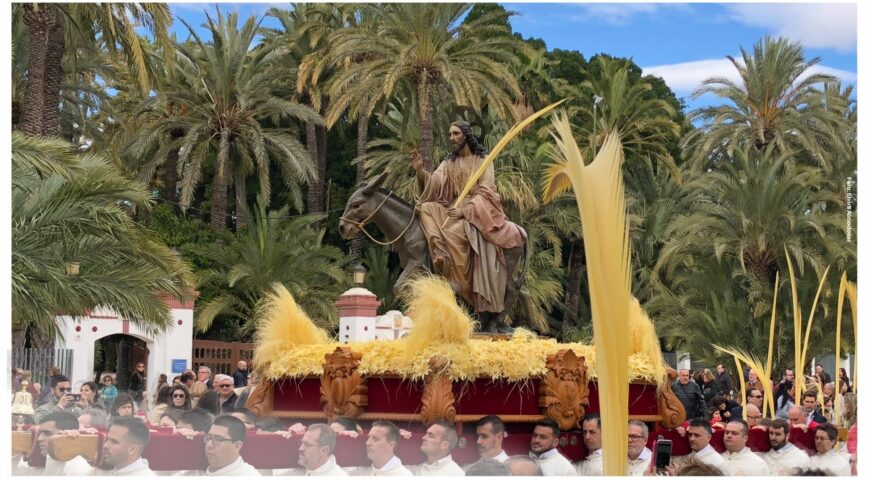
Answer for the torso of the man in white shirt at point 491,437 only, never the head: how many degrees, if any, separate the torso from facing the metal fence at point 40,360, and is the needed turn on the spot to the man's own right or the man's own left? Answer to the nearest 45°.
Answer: approximately 90° to the man's own right

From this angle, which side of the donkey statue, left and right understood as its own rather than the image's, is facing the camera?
left

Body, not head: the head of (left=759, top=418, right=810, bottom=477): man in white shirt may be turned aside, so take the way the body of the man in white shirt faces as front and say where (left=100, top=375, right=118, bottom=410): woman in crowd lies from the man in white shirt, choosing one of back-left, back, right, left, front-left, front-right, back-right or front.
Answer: right

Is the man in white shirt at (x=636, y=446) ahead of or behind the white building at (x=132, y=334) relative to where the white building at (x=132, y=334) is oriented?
ahead

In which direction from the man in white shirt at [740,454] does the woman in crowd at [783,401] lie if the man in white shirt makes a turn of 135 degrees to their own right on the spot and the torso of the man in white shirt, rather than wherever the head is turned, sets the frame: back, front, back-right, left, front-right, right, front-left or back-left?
front

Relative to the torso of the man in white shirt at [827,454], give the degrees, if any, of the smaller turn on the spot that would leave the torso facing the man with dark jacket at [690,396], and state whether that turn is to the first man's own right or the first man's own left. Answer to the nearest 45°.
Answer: approximately 135° to the first man's own right

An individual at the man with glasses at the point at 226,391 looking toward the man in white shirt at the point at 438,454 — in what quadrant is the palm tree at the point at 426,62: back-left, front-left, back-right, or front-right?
back-left

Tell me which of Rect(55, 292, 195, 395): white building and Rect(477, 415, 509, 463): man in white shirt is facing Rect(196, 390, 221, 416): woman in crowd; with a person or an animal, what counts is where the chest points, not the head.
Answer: the white building

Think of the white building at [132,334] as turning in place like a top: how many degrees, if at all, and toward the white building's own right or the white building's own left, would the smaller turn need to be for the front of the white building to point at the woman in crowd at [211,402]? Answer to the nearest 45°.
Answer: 0° — it already faces them

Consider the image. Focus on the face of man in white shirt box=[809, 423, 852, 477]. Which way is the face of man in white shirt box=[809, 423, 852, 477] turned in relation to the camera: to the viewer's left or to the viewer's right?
to the viewer's left

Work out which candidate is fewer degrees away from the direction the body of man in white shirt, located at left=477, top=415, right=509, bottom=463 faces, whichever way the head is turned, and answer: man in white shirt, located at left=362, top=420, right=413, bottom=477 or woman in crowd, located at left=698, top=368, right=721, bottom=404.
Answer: the man in white shirt

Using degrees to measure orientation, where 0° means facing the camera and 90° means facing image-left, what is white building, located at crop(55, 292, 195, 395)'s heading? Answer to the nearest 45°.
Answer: approximately 0°

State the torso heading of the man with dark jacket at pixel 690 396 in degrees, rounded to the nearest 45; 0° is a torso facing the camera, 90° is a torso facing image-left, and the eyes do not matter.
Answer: approximately 45°
